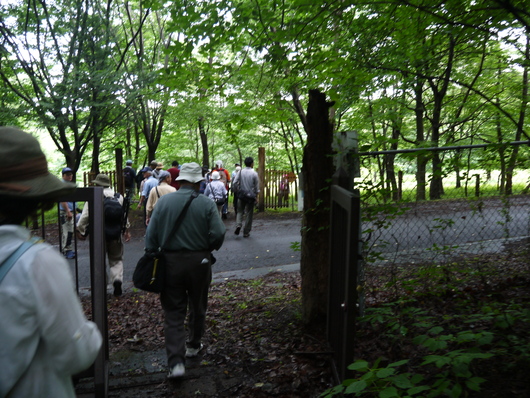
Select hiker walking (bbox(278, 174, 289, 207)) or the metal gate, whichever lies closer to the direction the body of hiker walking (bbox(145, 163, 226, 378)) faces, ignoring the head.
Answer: the hiker walking

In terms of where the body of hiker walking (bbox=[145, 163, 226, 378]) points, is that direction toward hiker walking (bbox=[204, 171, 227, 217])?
yes

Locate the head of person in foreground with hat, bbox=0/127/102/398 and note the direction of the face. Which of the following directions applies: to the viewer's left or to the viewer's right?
to the viewer's right

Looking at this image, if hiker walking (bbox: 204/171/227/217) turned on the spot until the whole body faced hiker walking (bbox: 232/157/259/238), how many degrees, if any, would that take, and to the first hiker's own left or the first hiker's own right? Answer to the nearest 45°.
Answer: approximately 135° to the first hiker's own right

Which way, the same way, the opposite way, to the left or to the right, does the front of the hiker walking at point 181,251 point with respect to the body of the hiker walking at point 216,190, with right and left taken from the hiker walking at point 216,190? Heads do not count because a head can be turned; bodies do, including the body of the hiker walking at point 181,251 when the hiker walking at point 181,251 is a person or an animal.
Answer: the same way

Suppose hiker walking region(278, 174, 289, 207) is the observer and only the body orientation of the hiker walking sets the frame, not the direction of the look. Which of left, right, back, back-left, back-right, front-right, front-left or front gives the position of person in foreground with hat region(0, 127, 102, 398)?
back

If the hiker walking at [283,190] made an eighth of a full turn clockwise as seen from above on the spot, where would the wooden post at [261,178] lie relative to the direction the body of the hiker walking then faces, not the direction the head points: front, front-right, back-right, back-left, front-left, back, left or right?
back

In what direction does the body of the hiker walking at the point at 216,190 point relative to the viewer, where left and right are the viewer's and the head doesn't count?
facing away from the viewer

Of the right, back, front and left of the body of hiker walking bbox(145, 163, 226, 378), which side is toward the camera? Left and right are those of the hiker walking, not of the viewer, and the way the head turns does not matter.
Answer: back

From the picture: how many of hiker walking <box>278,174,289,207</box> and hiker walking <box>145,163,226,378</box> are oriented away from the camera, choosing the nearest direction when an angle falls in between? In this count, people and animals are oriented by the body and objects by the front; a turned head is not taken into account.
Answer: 2

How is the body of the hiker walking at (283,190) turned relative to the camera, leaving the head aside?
away from the camera

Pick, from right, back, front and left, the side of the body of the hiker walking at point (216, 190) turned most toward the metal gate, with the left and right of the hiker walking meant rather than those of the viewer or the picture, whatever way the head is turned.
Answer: back

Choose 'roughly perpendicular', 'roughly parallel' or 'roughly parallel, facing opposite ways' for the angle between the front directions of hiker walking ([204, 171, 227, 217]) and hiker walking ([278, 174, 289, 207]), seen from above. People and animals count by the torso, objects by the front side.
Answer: roughly parallel
